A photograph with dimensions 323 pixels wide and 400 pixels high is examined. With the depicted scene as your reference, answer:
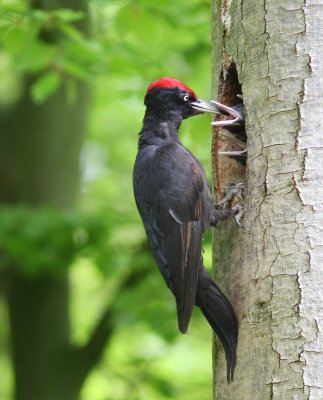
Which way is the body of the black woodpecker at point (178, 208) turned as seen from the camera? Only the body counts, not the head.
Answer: to the viewer's right
